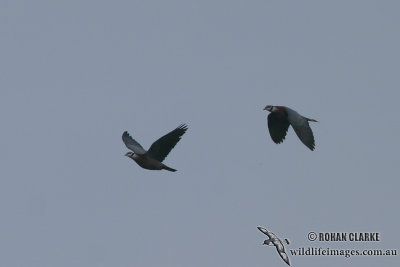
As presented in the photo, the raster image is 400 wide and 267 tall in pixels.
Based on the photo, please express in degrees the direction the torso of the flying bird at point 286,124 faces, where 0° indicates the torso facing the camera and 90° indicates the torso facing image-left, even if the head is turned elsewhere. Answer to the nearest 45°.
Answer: approximately 90°

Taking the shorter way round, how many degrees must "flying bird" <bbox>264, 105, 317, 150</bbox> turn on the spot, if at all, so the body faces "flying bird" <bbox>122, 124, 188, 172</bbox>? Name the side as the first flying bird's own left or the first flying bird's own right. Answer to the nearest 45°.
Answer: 0° — it already faces it
